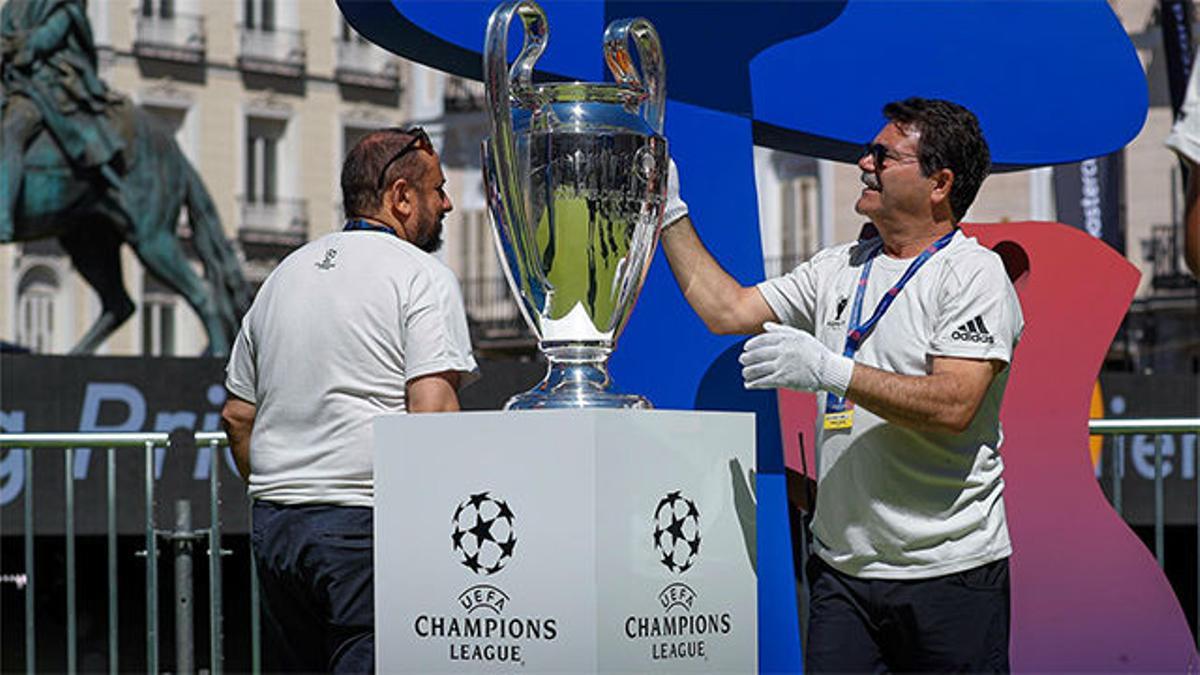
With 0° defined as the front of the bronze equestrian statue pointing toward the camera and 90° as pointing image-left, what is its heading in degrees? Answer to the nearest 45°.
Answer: approximately 90°

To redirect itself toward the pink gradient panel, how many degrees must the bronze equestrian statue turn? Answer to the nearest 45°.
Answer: approximately 90° to its left

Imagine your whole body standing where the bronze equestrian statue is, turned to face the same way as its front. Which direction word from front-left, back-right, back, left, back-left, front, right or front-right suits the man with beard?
left

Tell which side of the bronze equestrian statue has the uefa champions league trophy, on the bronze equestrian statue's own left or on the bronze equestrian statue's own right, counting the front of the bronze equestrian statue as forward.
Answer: on the bronze equestrian statue's own left

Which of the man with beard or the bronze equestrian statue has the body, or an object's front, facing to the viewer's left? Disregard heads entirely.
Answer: the bronze equestrian statue

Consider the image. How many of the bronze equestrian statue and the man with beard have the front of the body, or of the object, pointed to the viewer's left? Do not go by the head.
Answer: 1

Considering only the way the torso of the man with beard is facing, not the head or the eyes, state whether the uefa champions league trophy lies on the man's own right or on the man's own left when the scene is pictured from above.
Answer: on the man's own right

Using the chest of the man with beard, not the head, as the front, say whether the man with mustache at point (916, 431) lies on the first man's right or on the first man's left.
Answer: on the first man's right

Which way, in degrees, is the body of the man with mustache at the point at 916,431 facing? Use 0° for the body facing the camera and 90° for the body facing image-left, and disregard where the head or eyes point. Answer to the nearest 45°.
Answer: approximately 45°

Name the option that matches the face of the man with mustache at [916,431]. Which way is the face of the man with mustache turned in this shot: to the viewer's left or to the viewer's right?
to the viewer's left

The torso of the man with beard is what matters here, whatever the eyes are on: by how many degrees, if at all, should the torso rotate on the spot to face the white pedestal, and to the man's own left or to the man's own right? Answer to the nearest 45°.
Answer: approximately 90° to the man's own right

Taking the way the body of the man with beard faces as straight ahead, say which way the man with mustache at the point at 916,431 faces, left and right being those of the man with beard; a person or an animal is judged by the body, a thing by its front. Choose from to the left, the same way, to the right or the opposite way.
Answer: the opposite way

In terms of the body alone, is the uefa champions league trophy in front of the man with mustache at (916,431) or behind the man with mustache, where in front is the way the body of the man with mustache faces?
in front

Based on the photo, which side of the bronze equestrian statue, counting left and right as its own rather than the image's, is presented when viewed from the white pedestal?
left
